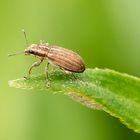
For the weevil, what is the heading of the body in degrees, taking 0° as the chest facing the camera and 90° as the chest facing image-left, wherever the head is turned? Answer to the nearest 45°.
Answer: approximately 90°
